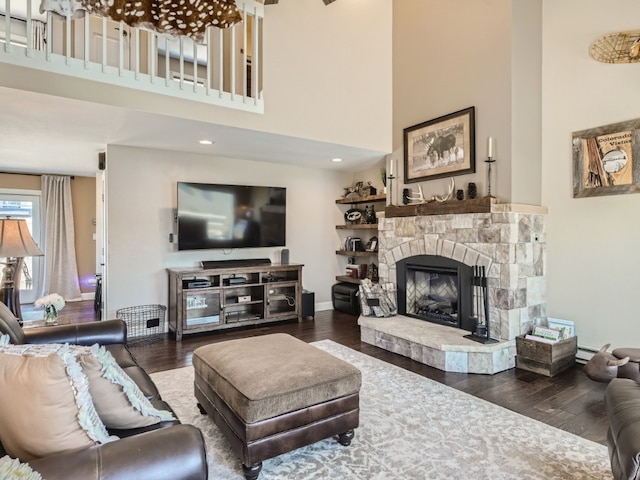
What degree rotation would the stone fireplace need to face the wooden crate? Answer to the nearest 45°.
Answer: approximately 135° to its left

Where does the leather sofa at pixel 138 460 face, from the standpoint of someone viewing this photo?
facing to the right of the viewer

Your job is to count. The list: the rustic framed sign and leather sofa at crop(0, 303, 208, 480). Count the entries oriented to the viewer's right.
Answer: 1

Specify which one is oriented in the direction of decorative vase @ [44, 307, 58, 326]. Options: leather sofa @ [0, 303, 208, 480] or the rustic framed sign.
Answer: the rustic framed sign

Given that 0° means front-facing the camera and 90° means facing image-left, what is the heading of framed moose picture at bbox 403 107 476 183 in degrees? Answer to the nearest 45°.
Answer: approximately 45°

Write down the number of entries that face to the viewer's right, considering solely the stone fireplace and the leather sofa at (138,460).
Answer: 1

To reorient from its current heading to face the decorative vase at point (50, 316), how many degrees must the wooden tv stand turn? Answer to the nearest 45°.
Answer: approximately 90° to its right

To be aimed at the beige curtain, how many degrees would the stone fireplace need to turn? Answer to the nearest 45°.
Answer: approximately 45° to its right
